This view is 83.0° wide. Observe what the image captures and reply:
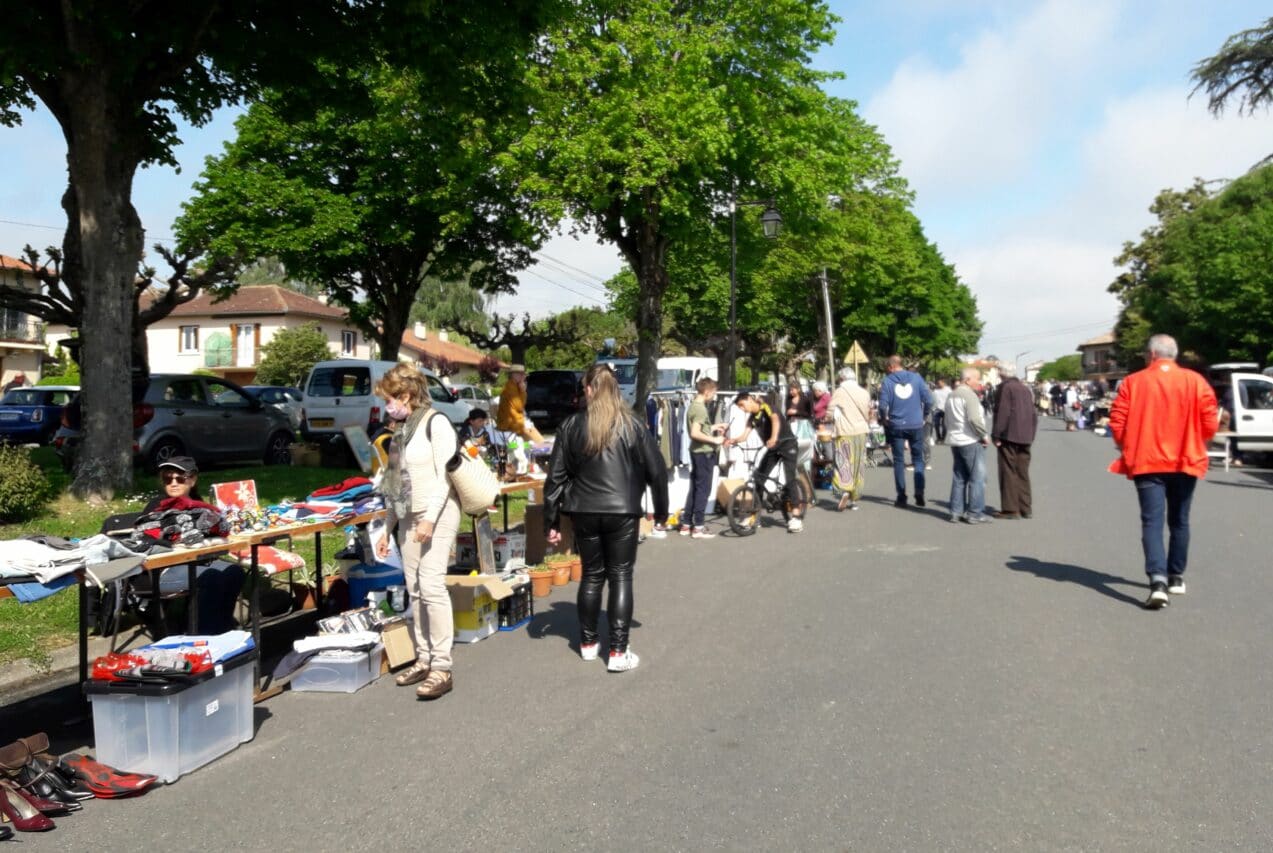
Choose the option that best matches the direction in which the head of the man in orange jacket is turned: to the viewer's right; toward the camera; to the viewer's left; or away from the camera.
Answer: away from the camera

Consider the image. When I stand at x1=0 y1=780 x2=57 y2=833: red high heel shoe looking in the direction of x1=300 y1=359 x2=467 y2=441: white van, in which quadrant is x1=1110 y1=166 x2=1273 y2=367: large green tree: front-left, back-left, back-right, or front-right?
front-right

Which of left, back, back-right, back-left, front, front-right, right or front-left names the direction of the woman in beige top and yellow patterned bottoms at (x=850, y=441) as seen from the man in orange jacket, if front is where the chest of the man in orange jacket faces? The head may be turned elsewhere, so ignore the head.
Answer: front-left

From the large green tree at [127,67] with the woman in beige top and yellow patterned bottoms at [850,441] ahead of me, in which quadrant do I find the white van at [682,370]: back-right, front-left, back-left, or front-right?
front-left

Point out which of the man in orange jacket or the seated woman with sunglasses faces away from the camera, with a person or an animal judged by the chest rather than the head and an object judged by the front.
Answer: the man in orange jacket

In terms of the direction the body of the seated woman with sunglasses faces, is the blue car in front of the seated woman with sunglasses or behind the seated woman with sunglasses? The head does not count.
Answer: behind

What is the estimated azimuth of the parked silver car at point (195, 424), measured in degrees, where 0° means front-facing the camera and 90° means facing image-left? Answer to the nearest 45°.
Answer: approximately 225°

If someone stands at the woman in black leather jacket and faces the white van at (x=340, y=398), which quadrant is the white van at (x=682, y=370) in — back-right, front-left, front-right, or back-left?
front-right

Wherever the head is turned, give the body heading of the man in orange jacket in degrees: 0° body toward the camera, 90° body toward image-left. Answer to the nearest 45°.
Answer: approximately 180°

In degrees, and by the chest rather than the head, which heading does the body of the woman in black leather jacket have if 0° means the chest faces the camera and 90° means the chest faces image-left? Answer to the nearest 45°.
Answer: approximately 180°
